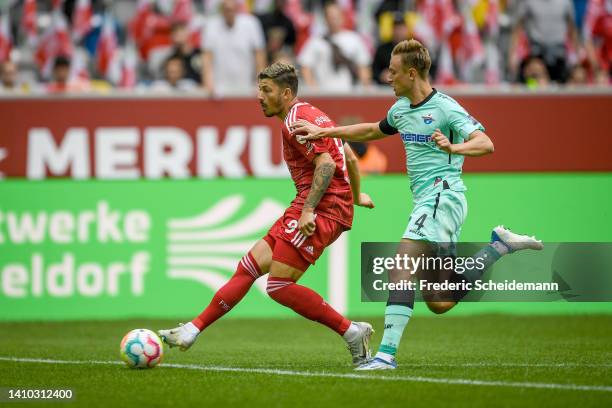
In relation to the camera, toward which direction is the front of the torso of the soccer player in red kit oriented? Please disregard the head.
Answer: to the viewer's left

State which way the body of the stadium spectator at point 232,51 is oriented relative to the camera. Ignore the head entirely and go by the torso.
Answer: toward the camera

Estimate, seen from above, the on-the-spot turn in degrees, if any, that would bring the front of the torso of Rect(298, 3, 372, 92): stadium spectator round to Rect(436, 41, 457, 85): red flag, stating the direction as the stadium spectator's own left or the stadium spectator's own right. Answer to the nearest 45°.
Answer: approximately 135° to the stadium spectator's own left

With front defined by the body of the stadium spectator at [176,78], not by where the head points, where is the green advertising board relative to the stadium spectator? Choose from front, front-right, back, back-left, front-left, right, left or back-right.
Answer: front

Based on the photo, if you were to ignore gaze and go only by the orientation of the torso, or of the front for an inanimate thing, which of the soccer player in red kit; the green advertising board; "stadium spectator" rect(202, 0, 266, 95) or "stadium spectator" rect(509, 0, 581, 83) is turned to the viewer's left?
the soccer player in red kit

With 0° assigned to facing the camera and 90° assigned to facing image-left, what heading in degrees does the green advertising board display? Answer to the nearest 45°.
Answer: approximately 0°

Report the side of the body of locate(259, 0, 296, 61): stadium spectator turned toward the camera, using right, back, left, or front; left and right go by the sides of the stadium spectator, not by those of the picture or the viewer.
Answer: front

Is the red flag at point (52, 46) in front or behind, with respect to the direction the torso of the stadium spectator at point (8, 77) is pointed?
behind

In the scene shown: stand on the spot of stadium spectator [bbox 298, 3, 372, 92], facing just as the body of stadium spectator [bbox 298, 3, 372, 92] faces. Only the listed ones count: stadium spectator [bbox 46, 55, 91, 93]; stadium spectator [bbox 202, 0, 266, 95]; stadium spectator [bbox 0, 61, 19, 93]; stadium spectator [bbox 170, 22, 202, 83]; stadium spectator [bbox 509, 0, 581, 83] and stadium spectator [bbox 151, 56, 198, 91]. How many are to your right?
5

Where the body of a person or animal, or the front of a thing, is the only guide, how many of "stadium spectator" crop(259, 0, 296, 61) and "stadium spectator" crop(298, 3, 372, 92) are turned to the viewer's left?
0

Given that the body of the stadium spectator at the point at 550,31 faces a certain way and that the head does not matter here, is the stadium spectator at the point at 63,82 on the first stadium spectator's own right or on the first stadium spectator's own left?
on the first stadium spectator's own right

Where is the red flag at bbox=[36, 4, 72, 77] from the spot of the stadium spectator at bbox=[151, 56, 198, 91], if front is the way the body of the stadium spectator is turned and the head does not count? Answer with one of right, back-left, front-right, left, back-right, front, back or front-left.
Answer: back-right

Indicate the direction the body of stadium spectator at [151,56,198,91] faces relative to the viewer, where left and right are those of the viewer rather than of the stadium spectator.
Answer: facing the viewer

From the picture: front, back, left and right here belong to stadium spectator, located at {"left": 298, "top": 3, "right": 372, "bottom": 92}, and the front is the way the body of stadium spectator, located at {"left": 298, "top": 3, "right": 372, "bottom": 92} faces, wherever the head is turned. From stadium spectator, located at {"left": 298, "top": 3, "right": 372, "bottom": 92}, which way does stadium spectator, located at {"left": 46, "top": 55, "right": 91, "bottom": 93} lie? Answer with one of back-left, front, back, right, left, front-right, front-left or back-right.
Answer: right
